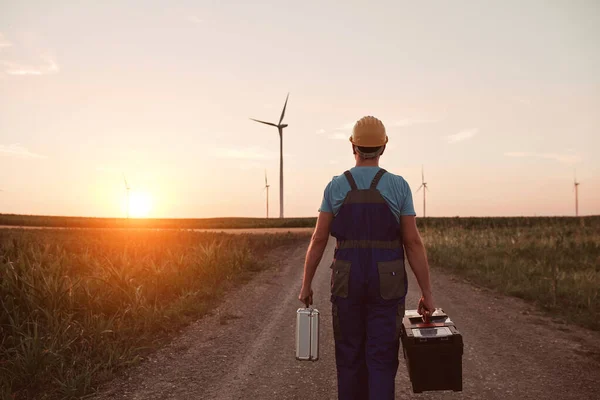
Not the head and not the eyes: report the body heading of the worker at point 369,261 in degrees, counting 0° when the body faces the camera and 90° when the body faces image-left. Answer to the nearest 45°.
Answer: approximately 180°
